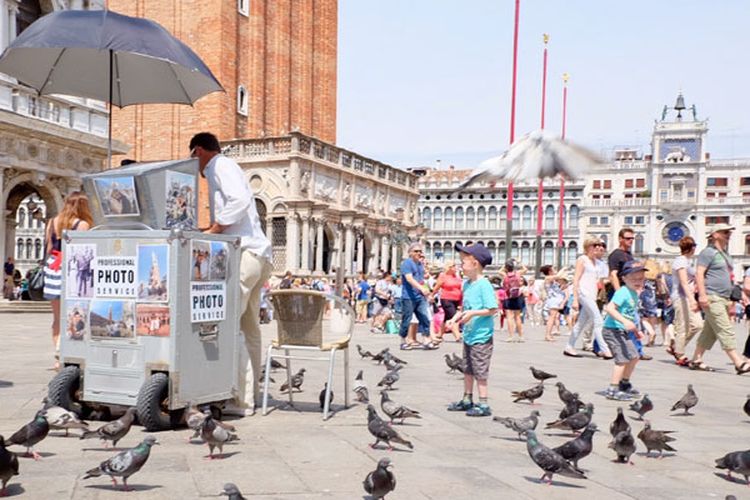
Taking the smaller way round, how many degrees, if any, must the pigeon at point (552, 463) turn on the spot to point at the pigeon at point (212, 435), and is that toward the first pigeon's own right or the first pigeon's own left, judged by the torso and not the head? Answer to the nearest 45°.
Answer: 0° — it already faces it

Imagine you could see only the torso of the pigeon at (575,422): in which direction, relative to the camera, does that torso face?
to the viewer's right

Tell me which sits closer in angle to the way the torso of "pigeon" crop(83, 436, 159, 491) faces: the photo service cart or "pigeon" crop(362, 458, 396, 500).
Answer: the pigeon

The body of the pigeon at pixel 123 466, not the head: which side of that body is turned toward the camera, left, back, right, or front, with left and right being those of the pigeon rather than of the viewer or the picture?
right

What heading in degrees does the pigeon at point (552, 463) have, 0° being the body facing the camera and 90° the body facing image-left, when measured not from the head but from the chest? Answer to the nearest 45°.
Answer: approximately 90°

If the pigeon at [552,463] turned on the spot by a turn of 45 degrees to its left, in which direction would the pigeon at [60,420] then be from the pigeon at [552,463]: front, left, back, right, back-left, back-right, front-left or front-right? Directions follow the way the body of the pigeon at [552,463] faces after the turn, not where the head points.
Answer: front-right
